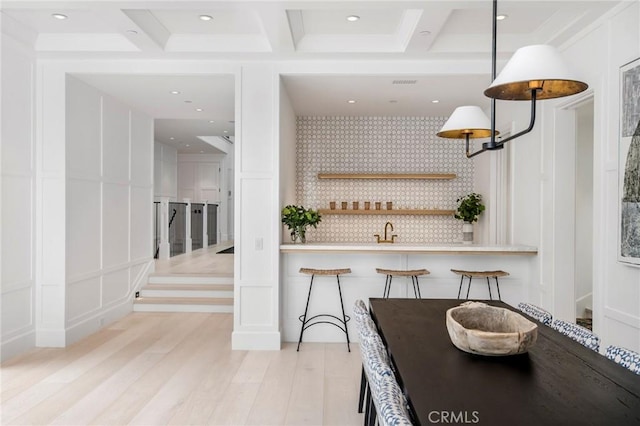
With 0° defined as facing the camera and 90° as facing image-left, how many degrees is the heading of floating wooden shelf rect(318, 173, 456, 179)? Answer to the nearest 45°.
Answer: approximately 0°

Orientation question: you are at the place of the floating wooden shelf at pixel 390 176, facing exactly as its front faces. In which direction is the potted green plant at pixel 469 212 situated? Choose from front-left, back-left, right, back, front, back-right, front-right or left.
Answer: left

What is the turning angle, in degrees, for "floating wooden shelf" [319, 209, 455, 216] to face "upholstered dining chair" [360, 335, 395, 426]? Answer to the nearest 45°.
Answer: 0° — it already faces it

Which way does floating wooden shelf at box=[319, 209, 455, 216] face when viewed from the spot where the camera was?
facing the viewer

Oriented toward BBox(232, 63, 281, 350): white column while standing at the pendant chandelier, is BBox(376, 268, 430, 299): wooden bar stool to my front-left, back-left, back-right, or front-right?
front-right

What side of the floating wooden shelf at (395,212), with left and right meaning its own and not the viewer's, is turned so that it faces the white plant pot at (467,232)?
left

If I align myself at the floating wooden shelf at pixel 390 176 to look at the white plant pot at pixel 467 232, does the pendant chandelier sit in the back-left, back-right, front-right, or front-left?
front-right

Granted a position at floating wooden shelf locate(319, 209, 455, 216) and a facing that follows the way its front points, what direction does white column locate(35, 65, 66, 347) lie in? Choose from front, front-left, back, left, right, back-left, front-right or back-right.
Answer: front-right

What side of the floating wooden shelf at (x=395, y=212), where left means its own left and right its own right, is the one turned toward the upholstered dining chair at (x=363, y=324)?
front

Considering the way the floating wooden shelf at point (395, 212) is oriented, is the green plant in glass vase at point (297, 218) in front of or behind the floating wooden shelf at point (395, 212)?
in front

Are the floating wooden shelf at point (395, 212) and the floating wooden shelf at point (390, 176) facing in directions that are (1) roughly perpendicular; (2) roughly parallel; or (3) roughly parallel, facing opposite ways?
roughly parallel

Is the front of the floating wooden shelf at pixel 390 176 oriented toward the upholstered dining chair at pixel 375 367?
yes

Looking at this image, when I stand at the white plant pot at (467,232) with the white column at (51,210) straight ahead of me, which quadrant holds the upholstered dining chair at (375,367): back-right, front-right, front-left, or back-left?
front-left

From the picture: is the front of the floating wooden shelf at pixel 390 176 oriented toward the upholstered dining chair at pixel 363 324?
yes

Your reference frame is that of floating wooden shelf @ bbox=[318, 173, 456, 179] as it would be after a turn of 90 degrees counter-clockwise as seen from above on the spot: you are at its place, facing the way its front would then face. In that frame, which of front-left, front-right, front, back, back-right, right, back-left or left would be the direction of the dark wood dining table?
right

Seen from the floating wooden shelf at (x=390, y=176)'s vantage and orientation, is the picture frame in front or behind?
in front
